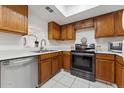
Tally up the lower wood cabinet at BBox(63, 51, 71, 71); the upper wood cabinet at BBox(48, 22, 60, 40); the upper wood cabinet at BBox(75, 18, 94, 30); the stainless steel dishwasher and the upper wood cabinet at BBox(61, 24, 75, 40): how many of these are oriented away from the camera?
0

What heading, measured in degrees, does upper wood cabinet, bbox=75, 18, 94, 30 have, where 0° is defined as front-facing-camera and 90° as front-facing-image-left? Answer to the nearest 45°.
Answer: approximately 45°

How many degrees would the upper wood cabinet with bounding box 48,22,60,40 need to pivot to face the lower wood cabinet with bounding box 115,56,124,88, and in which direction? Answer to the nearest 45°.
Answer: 0° — it already faces it

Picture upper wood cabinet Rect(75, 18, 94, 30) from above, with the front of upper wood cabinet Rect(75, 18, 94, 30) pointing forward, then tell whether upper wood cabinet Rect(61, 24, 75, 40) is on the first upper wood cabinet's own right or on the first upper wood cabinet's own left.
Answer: on the first upper wood cabinet's own right

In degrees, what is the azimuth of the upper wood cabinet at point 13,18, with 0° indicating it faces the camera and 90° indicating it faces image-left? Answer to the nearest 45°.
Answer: approximately 315°

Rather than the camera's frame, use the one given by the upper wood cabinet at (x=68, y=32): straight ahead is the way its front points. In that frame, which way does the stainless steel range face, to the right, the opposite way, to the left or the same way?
the same way

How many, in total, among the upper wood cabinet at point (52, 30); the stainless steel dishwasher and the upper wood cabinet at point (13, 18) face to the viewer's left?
0

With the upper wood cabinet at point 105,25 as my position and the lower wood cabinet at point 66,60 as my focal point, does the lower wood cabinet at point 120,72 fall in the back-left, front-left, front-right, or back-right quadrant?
back-left

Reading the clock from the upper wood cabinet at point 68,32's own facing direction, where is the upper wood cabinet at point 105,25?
the upper wood cabinet at point 105,25 is roughly at 9 o'clock from the upper wood cabinet at point 68,32.

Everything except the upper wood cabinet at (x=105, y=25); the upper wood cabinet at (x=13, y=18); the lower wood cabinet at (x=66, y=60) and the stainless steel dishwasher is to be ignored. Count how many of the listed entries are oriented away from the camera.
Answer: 0

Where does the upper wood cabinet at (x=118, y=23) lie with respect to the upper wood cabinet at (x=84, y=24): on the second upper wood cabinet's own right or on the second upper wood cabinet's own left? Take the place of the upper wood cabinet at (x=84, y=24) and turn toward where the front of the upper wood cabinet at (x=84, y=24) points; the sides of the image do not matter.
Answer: on the second upper wood cabinet's own left

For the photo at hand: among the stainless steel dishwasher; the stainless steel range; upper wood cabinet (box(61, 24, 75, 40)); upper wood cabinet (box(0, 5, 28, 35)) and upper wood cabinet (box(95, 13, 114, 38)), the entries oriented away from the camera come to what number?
0

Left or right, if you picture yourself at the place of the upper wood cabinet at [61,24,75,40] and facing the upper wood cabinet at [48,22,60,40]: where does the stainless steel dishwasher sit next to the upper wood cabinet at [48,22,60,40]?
left

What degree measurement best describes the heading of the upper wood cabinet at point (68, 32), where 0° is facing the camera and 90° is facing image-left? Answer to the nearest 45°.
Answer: approximately 45°

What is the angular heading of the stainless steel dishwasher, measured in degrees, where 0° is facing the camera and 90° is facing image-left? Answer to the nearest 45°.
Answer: approximately 315°

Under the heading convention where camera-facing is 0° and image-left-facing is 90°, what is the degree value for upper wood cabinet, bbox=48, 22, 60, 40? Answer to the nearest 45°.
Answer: approximately 315°

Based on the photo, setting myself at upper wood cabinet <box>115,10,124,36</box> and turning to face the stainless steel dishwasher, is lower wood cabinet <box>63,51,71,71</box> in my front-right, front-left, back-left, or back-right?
front-right
